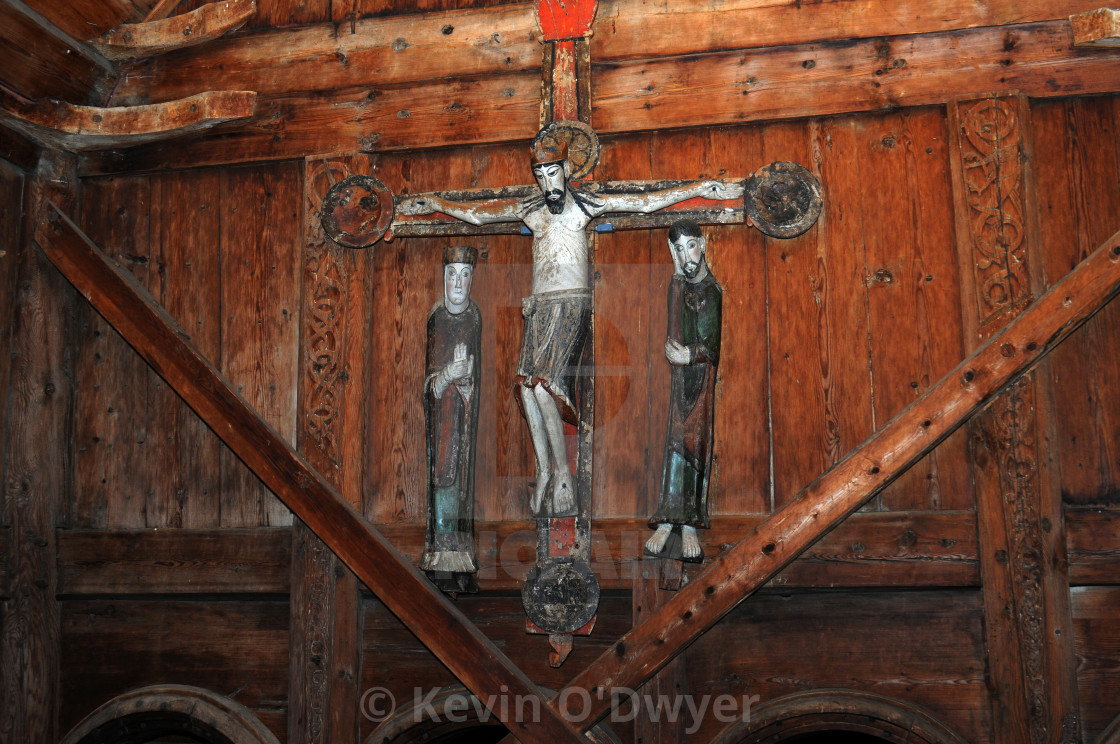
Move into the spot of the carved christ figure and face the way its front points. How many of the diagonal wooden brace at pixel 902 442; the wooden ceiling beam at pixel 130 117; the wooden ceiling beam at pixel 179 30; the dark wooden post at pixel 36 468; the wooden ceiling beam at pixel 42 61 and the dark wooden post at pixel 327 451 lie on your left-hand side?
1

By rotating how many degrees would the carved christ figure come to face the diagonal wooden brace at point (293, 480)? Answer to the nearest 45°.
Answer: approximately 90° to its right

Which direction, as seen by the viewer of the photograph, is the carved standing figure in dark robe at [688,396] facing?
facing the viewer

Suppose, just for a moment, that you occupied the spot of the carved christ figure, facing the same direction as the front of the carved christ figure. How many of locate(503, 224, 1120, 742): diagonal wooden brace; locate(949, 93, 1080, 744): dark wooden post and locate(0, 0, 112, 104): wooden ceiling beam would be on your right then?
1

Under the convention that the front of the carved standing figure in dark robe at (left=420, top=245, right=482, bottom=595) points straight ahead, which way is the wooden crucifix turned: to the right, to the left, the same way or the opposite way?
the same way

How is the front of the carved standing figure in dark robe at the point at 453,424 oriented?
toward the camera

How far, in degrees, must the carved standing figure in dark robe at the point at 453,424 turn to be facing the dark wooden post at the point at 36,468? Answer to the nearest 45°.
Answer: approximately 90° to its right

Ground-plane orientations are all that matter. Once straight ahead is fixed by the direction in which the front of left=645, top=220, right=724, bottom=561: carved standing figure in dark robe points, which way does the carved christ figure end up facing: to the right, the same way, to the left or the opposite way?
the same way

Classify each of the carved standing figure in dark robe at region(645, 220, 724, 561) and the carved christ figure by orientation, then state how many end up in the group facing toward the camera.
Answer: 2

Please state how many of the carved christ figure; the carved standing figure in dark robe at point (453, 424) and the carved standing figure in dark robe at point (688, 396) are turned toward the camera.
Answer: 3

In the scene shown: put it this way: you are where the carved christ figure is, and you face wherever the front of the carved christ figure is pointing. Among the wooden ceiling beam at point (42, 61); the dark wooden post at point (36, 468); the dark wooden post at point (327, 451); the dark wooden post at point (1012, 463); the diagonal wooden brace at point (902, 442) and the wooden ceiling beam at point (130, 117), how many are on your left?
2

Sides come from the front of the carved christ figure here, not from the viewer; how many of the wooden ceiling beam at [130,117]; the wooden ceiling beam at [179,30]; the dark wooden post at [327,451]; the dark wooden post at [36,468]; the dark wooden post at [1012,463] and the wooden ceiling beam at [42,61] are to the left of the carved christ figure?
1
